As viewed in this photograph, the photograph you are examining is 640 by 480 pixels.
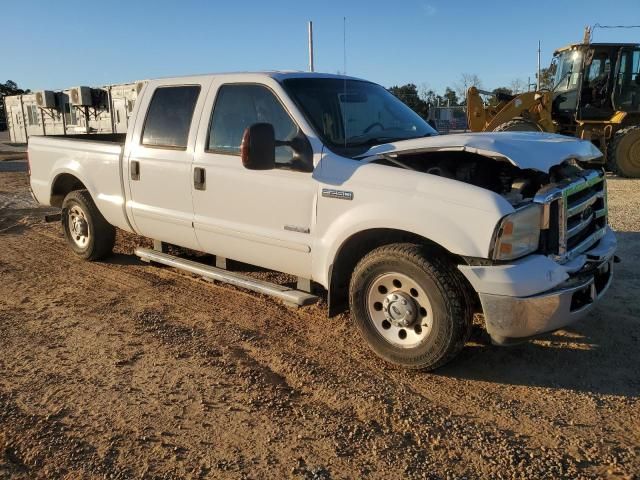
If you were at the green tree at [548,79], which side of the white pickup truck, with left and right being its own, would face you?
left

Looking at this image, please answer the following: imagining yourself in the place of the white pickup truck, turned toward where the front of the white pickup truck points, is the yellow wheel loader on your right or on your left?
on your left

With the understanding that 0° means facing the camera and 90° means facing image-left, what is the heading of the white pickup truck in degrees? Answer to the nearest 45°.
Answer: approximately 315°
